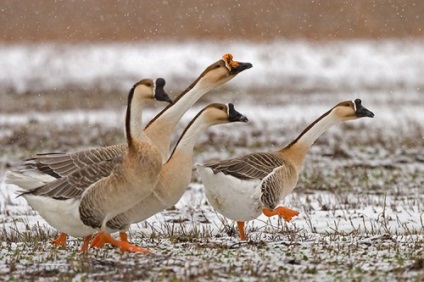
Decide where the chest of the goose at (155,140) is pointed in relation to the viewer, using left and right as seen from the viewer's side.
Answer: facing to the right of the viewer

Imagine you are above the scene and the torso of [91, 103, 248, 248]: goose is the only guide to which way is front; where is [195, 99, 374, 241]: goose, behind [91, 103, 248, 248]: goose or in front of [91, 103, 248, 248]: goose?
in front

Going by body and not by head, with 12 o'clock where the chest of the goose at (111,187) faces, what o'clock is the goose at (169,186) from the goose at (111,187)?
the goose at (169,186) is roughly at 11 o'clock from the goose at (111,187).

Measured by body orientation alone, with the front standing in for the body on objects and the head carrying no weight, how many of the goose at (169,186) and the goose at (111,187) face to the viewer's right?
2

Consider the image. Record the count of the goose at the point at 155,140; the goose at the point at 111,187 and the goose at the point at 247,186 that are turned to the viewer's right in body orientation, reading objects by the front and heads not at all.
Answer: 3

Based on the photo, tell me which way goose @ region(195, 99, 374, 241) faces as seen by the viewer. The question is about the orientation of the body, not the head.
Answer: to the viewer's right

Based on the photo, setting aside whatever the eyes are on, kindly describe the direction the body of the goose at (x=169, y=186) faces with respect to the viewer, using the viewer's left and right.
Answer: facing to the right of the viewer

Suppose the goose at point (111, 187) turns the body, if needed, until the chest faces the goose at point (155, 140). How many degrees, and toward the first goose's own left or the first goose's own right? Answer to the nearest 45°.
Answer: approximately 45° to the first goose's own left

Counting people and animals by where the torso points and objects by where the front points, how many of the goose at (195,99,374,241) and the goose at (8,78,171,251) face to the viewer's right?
2

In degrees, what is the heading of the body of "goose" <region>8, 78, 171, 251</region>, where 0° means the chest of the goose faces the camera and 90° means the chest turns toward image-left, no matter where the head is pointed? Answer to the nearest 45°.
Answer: approximately 270°

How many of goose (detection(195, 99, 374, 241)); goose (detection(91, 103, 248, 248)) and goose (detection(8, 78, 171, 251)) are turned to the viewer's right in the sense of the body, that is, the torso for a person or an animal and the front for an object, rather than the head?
3

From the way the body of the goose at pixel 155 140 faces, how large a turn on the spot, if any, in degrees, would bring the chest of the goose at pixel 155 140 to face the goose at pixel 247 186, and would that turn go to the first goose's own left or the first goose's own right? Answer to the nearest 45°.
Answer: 0° — it already faces it
